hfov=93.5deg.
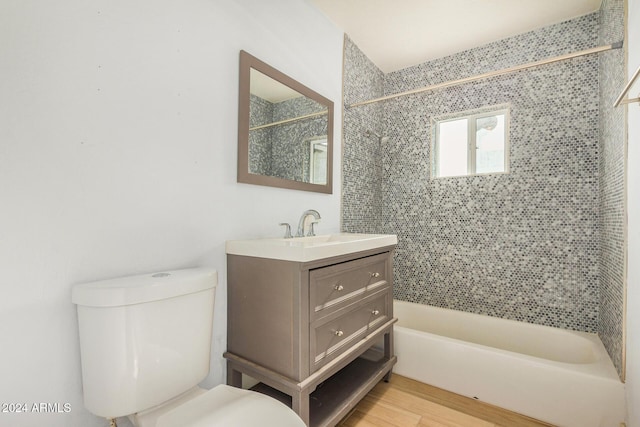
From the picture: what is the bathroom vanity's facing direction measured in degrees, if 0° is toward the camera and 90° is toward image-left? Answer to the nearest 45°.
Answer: approximately 315°

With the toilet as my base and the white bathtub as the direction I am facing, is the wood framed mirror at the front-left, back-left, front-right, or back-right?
front-left

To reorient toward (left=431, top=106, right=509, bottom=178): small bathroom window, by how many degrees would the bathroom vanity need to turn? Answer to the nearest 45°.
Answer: approximately 90° to its left

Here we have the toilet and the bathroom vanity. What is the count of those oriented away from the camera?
0

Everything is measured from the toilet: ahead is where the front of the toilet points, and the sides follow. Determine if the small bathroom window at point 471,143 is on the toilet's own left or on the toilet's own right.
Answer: on the toilet's own left

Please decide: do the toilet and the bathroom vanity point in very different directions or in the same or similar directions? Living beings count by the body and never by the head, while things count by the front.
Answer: same or similar directions

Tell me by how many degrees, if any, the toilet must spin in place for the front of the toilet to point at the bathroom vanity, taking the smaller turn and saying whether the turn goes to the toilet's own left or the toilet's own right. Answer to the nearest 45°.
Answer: approximately 45° to the toilet's own left

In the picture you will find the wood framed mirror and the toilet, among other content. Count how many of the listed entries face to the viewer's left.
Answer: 0

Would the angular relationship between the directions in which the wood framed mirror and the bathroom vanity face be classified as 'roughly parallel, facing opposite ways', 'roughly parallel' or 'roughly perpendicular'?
roughly parallel

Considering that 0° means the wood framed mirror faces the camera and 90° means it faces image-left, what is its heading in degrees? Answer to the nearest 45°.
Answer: approximately 315°

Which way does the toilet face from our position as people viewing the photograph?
facing the viewer and to the right of the viewer

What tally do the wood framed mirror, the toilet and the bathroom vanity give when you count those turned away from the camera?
0
